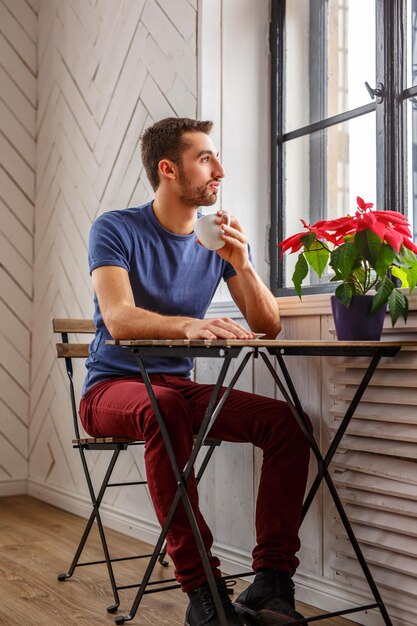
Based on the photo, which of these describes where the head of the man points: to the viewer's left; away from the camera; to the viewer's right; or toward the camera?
to the viewer's right

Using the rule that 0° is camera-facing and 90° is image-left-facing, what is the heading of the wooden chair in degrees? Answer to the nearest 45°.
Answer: approximately 315°

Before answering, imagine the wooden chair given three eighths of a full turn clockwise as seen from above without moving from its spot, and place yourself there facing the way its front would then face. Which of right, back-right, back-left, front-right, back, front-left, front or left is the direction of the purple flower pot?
back-left

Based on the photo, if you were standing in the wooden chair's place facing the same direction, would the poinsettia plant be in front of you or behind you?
in front

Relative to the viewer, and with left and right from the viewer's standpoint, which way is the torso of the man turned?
facing the viewer and to the right of the viewer

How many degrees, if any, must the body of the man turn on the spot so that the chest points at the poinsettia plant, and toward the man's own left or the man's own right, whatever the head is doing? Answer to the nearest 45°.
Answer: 0° — they already face it
